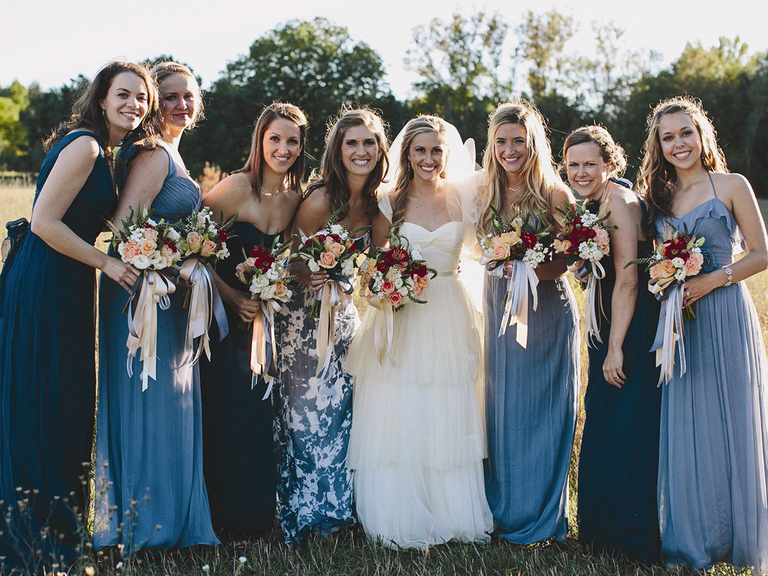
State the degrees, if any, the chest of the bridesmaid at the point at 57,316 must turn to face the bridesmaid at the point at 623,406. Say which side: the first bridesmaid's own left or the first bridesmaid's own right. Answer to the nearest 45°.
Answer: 0° — they already face them

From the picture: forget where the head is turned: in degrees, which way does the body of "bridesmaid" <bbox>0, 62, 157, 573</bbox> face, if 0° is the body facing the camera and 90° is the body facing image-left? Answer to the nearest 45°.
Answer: approximately 270°

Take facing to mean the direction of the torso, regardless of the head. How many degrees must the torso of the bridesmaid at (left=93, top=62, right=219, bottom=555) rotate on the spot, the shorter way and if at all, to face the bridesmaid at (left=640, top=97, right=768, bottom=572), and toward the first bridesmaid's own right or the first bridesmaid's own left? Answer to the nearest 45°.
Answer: approximately 45° to the first bridesmaid's own left
